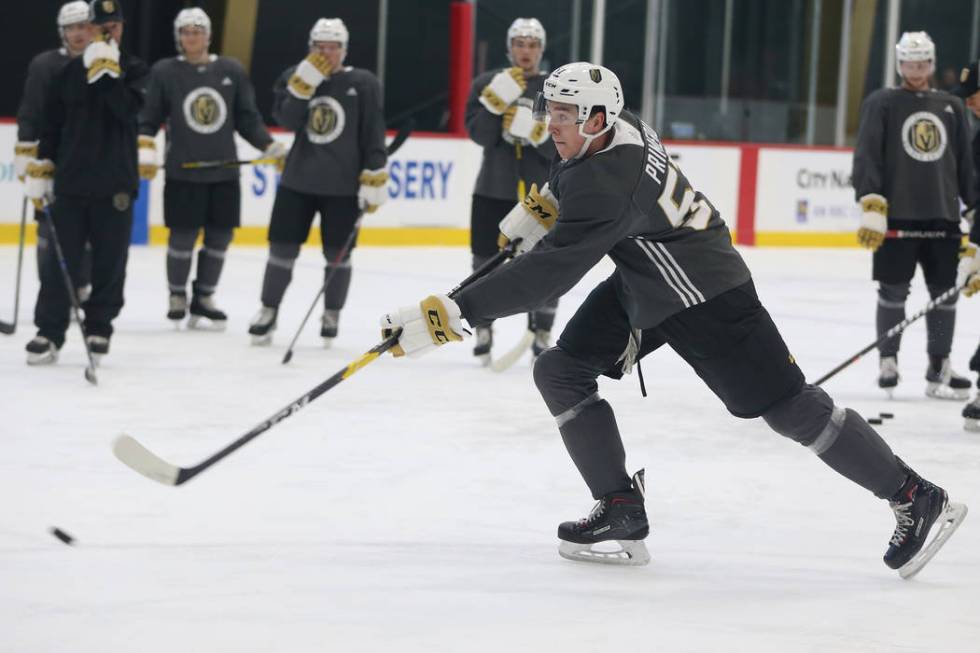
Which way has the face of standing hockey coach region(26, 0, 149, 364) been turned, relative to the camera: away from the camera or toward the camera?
toward the camera

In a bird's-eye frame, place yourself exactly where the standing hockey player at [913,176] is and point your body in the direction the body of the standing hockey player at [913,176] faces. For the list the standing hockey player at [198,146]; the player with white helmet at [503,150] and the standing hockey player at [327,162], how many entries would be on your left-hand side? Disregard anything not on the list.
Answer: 0

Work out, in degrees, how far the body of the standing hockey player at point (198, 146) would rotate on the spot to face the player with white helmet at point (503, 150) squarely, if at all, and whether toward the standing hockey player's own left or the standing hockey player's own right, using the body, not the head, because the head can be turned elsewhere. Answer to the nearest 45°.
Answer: approximately 45° to the standing hockey player's own left

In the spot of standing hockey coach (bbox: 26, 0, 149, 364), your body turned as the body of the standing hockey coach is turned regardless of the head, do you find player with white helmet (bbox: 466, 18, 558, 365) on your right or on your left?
on your left

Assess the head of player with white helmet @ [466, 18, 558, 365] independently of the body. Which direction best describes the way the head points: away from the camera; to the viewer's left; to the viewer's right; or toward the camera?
toward the camera

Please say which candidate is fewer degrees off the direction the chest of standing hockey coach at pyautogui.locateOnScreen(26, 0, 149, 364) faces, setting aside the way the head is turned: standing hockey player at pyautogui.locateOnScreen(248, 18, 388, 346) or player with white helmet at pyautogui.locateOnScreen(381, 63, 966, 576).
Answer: the player with white helmet

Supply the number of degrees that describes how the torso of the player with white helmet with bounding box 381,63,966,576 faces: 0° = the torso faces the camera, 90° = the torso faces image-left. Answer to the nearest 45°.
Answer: approximately 90°

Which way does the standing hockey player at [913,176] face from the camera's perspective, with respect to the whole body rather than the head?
toward the camera

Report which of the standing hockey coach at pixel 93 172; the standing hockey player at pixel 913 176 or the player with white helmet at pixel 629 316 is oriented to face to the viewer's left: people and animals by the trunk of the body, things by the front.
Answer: the player with white helmet

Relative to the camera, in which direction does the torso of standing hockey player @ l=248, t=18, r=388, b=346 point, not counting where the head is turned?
toward the camera

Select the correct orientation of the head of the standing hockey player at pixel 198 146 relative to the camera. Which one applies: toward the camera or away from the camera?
toward the camera

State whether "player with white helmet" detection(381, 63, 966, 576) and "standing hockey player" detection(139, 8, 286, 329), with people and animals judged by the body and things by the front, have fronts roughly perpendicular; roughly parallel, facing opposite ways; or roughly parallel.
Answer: roughly perpendicular

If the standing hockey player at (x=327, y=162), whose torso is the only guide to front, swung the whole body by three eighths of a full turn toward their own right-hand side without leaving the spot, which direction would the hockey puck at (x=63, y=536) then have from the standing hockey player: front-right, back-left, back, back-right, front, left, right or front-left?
back-left

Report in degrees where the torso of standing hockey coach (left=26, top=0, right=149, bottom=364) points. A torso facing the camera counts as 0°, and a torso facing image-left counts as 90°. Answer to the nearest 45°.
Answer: approximately 0°

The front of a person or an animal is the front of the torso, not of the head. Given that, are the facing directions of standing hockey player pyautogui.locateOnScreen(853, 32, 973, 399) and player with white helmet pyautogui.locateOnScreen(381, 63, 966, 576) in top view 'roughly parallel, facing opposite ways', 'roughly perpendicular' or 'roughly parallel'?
roughly perpendicular

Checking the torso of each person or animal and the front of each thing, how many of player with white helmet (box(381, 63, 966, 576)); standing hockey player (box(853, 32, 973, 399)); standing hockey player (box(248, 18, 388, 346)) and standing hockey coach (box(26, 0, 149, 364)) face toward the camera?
3

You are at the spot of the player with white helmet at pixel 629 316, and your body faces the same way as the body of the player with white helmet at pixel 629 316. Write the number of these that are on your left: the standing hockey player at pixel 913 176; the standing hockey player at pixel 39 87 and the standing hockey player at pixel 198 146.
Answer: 0
